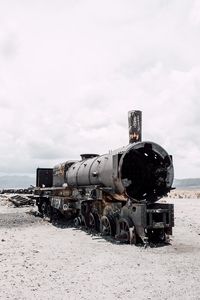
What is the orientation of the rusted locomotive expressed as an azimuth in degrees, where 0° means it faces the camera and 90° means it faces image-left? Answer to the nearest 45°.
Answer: approximately 315°
